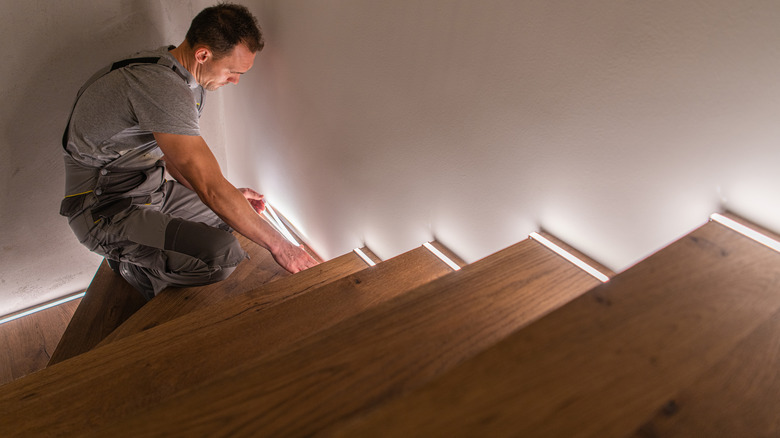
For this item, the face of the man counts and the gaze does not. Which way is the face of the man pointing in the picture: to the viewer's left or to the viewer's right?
to the viewer's right

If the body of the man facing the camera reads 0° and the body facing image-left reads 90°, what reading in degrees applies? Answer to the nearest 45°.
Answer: approximately 270°

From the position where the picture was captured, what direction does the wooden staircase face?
facing away from the viewer and to the left of the viewer
